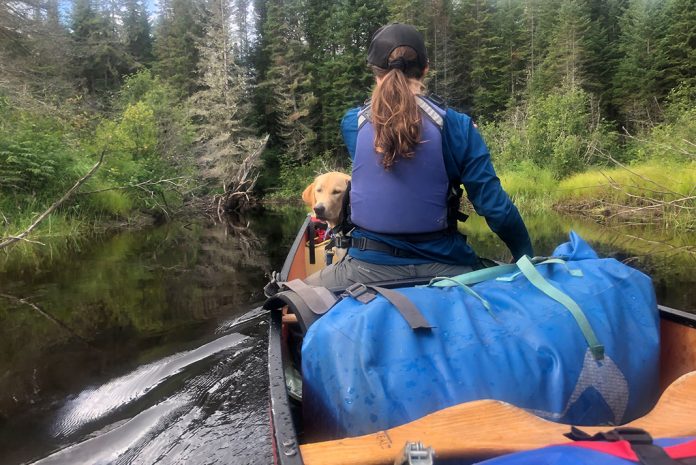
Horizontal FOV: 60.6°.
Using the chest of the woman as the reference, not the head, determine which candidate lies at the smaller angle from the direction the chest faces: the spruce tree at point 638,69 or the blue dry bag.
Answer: the spruce tree

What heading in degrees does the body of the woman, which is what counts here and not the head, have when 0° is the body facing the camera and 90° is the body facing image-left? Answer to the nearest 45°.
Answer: approximately 180°

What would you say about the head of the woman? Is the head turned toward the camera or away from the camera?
away from the camera

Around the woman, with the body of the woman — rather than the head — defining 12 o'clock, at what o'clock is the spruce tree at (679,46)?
The spruce tree is roughly at 1 o'clock from the woman.

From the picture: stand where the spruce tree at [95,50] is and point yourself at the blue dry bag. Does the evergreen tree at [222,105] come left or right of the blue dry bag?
left

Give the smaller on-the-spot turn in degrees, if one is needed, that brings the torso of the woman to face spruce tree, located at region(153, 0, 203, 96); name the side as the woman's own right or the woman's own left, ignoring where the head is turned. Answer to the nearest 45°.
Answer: approximately 45° to the woman's own left

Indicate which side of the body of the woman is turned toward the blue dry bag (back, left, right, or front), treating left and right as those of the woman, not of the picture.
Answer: back

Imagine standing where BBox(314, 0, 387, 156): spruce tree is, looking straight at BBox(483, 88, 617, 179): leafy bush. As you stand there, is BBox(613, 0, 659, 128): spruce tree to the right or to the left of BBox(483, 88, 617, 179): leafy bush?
left

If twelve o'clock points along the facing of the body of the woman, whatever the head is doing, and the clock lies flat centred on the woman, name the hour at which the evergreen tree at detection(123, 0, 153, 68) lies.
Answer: The evergreen tree is roughly at 11 o'clock from the woman.

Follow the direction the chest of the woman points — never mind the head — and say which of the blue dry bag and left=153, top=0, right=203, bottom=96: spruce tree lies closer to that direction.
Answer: the spruce tree
